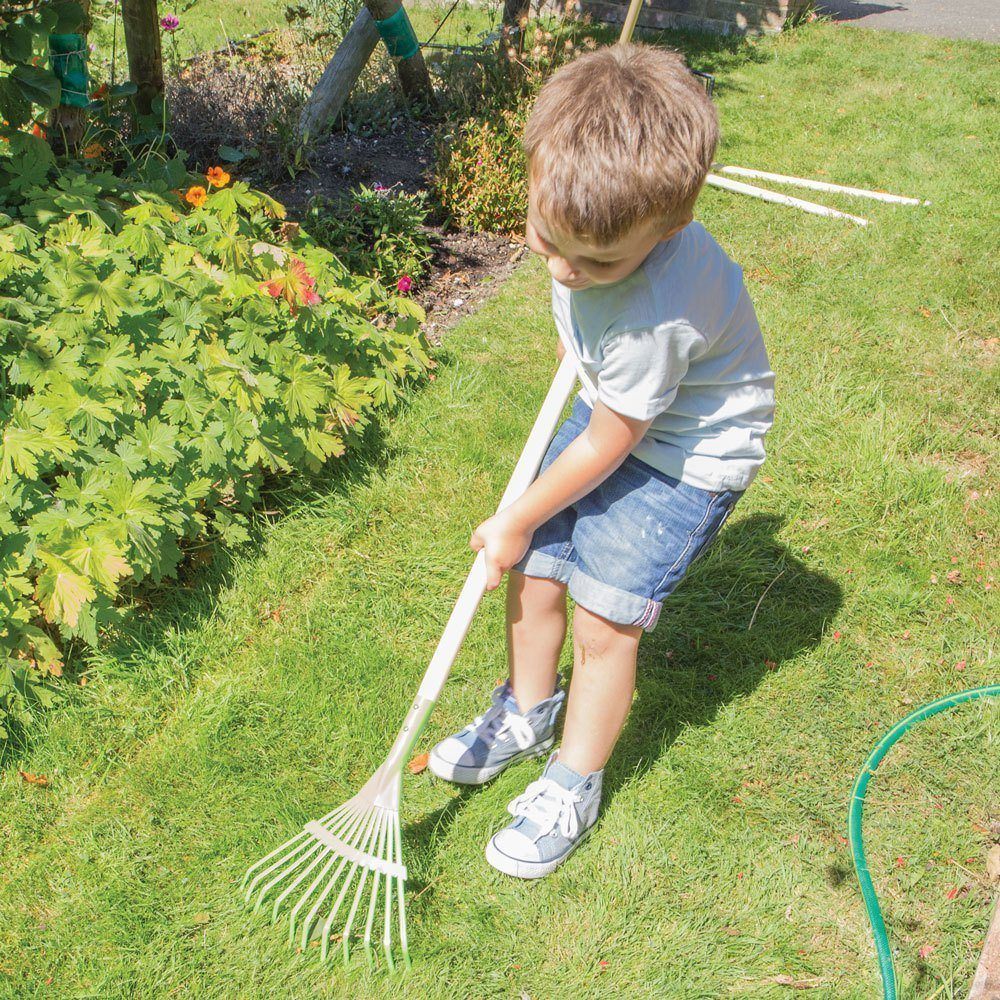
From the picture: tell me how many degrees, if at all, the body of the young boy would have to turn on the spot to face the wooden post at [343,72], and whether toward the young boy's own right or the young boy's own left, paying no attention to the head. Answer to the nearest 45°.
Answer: approximately 135° to the young boy's own right

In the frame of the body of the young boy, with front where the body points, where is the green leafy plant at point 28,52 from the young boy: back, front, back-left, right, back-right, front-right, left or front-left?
right

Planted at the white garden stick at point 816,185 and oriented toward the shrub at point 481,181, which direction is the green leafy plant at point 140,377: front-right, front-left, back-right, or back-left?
front-left

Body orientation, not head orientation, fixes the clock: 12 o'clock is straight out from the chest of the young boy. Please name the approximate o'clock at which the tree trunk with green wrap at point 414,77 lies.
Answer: The tree trunk with green wrap is roughly at 4 o'clock from the young boy.

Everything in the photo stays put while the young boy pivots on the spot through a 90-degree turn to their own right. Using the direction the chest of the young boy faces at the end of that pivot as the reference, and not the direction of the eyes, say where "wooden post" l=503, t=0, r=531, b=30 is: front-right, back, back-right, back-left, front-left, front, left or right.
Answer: front-right

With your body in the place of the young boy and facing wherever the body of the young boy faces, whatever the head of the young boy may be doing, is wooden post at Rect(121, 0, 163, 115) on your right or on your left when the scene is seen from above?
on your right

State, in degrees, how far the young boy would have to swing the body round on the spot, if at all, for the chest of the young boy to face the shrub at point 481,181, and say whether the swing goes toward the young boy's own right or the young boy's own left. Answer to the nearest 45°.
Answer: approximately 135° to the young boy's own right

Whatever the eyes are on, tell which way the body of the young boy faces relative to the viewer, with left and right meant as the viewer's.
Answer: facing the viewer and to the left of the viewer

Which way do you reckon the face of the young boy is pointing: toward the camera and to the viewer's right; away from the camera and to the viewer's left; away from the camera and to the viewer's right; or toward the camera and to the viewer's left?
toward the camera and to the viewer's left

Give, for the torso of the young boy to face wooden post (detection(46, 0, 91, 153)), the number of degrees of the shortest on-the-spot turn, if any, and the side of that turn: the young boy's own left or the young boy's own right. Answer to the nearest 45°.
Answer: approximately 90° to the young boy's own right
